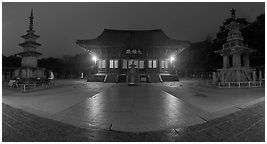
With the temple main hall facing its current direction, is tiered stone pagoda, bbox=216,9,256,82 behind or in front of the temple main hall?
in front

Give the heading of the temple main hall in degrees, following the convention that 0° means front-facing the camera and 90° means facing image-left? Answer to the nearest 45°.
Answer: approximately 0°

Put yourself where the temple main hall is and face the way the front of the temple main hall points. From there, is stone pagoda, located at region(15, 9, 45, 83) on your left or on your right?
on your right
